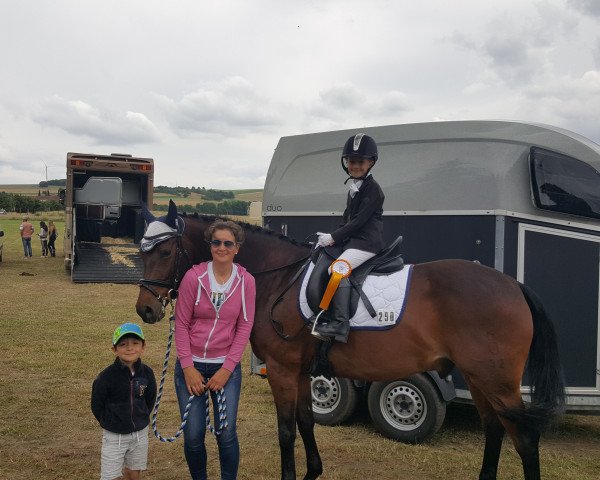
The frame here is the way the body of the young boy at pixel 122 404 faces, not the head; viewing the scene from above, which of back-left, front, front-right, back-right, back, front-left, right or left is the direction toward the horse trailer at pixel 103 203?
back

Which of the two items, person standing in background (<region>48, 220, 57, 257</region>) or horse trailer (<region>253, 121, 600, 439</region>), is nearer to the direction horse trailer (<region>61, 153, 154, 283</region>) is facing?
the person standing in background

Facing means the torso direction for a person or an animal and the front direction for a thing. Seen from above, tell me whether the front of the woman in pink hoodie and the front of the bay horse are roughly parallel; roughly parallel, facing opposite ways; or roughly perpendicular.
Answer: roughly perpendicular

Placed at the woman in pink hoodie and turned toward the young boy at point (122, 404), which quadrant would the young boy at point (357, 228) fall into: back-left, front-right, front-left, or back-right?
back-right

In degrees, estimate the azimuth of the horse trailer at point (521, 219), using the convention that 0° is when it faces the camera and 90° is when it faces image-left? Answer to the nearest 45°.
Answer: approximately 315°

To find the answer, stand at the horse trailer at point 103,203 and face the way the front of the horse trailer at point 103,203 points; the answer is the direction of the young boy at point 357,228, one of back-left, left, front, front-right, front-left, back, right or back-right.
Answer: back

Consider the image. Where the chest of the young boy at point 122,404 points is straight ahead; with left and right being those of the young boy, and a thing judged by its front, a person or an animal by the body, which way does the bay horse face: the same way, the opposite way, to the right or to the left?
to the right

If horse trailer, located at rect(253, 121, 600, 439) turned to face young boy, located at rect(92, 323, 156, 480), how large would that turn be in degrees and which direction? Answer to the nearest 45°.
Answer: approximately 90° to its right

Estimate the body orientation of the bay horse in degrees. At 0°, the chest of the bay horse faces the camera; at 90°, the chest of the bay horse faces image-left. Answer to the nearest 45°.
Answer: approximately 90°

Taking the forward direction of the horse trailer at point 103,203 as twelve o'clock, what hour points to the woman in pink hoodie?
The woman in pink hoodie is roughly at 6 o'clock from the horse trailer.

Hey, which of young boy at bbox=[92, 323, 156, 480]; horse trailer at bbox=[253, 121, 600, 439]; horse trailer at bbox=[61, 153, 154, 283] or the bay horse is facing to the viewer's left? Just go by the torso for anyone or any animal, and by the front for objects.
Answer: the bay horse

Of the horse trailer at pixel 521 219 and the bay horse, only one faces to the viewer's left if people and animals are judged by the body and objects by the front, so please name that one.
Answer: the bay horse
